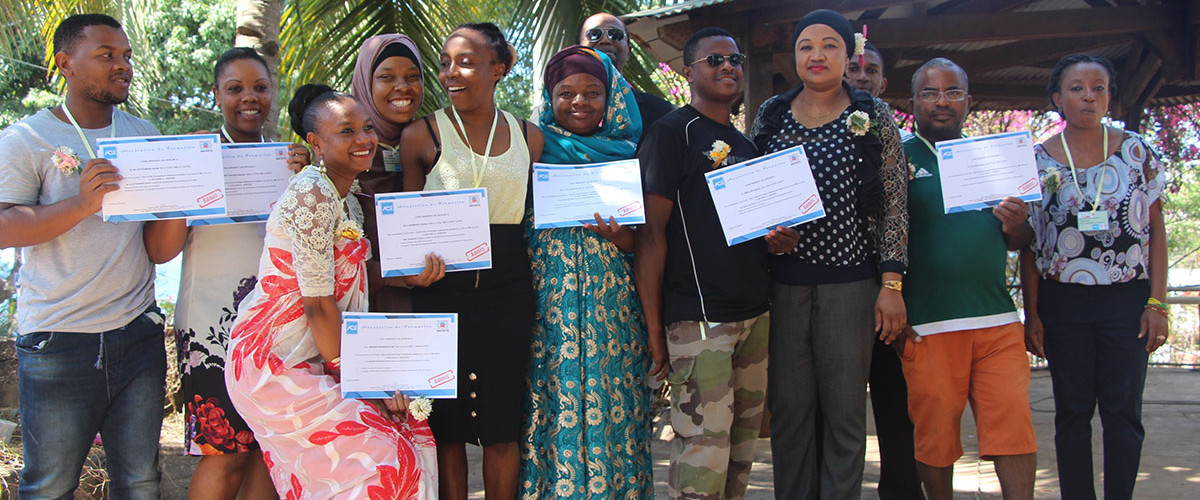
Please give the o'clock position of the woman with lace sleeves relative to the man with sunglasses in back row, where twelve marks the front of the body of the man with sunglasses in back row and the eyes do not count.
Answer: The woman with lace sleeves is roughly at 1 o'clock from the man with sunglasses in back row.

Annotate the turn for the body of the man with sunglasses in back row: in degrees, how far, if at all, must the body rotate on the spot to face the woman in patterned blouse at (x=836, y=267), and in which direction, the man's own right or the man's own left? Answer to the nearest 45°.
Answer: approximately 45° to the man's own left

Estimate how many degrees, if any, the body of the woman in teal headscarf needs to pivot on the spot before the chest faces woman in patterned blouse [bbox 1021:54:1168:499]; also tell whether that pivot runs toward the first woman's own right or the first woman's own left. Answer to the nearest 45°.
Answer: approximately 90° to the first woman's own left

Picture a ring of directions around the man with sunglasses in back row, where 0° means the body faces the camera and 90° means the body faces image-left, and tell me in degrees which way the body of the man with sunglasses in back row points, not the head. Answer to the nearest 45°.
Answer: approximately 0°

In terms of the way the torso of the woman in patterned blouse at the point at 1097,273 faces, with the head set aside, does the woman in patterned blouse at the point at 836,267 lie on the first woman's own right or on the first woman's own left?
on the first woman's own right

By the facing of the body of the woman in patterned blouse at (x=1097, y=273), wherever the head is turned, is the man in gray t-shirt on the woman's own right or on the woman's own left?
on the woman's own right

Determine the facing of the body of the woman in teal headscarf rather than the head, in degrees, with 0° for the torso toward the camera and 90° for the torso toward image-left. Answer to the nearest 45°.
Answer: approximately 0°

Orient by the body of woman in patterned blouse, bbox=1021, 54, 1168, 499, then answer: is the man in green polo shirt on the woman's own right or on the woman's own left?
on the woman's own right

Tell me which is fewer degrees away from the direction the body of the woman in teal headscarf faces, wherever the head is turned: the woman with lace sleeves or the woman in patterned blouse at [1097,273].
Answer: the woman with lace sleeves
